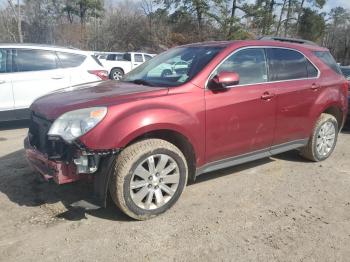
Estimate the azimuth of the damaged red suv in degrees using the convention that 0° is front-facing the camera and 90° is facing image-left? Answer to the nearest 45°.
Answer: approximately 45°

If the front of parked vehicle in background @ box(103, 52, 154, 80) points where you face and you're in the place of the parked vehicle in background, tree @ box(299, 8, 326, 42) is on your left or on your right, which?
on your left

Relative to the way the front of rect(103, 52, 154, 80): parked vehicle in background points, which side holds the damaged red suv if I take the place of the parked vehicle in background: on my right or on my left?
on my right

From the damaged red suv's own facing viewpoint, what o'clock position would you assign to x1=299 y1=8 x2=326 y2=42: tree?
The tree is roughly at 5 o'clock from the damaged red suv.

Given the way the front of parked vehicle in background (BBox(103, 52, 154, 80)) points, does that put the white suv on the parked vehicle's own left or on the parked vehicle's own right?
on the parked vehicle's own right

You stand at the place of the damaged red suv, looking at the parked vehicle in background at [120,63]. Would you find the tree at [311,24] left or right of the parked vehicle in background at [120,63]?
right

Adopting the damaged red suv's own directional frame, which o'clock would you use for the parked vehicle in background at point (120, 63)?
The parked vehicle in background is roughly at 4 o'clock from the damaged red suv.

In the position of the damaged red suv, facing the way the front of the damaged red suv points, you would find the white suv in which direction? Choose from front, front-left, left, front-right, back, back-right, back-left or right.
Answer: right
